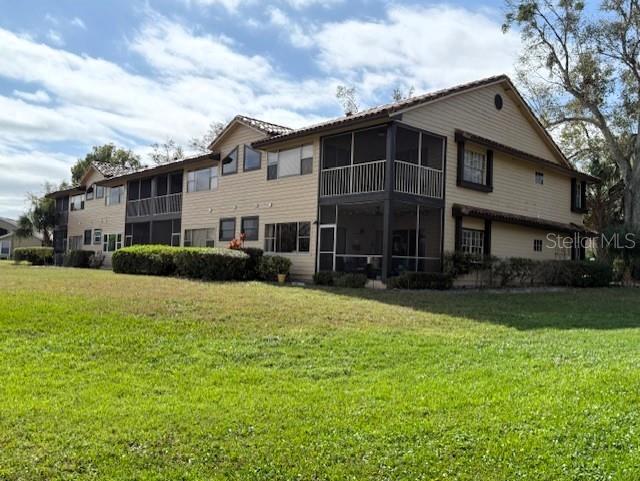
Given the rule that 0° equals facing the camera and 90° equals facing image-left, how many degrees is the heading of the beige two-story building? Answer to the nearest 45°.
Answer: approximately 45°

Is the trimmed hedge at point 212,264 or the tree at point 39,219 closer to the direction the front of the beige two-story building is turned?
the trimmed hedge

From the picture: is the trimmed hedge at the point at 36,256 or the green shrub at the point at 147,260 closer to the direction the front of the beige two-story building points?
the green shrub

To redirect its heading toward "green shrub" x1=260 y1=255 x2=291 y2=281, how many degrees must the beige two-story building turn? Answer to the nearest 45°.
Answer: approximately 45° to its right

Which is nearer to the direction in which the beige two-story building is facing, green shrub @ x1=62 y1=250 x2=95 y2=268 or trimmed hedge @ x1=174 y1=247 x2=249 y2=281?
the trimmed hedge

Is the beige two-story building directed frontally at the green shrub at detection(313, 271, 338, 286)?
yes

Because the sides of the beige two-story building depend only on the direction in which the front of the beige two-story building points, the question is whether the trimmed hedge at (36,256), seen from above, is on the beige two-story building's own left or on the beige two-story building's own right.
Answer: on the beige two-story building's own right

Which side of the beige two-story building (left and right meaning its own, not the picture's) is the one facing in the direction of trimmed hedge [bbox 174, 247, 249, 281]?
front

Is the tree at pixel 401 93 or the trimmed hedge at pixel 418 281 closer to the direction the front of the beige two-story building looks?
the trimmed hedge

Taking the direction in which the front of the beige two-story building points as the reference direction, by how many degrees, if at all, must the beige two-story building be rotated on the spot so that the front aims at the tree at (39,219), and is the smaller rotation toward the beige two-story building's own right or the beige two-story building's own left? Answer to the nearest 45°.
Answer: approximately 90° to the beige two-story building's own right

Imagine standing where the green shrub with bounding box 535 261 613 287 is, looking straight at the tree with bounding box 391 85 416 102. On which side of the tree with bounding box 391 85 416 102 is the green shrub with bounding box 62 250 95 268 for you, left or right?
left

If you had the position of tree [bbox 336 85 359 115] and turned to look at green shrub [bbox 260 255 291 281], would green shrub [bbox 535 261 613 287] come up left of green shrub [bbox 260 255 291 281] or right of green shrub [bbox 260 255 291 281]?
left

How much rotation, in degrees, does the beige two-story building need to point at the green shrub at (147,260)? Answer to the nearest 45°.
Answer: approximately 45° to its right

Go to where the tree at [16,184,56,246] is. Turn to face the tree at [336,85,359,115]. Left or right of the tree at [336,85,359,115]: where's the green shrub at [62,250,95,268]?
right

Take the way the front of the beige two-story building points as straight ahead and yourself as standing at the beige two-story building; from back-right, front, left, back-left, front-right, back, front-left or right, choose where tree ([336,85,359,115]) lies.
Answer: back-right
